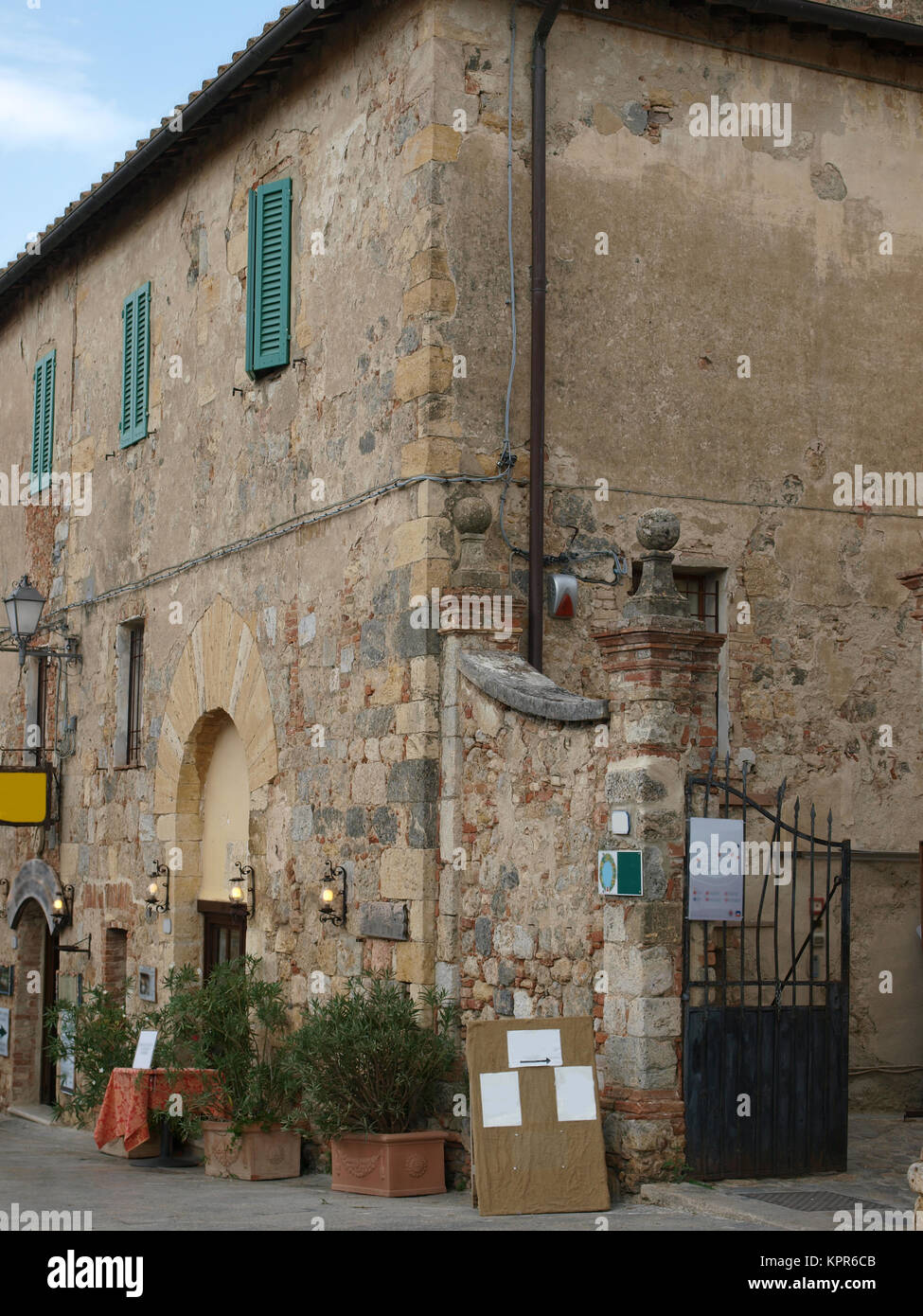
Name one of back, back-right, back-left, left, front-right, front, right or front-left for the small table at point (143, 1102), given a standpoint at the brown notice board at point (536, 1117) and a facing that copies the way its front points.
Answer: back-right

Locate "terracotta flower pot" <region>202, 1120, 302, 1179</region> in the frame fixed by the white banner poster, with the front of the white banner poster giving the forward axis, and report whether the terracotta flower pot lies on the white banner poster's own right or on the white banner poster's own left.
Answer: on the white banner poster's own right

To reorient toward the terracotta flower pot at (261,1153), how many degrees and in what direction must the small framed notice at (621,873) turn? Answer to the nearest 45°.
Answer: approximately 135° to its right

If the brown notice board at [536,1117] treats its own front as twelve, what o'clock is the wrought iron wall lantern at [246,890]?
The wrought iron wall lantern is roughly at 5 o'clock from the brown notice board.

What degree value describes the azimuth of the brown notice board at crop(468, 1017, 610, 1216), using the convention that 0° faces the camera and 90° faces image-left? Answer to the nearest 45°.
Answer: approximately 0°

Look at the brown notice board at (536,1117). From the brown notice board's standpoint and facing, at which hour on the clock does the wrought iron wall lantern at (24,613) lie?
The wrought iron wall lantern is roughly at 5 o'clock from the brown notice board.

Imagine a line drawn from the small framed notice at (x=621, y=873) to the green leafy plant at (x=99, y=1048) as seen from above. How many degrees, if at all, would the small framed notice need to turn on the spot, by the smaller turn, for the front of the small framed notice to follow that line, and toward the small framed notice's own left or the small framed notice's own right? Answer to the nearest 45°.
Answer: approximately 135° to the small framed notice's own right

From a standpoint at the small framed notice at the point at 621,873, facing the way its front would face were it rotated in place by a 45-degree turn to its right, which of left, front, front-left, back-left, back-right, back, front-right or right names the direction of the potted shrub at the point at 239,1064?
right
